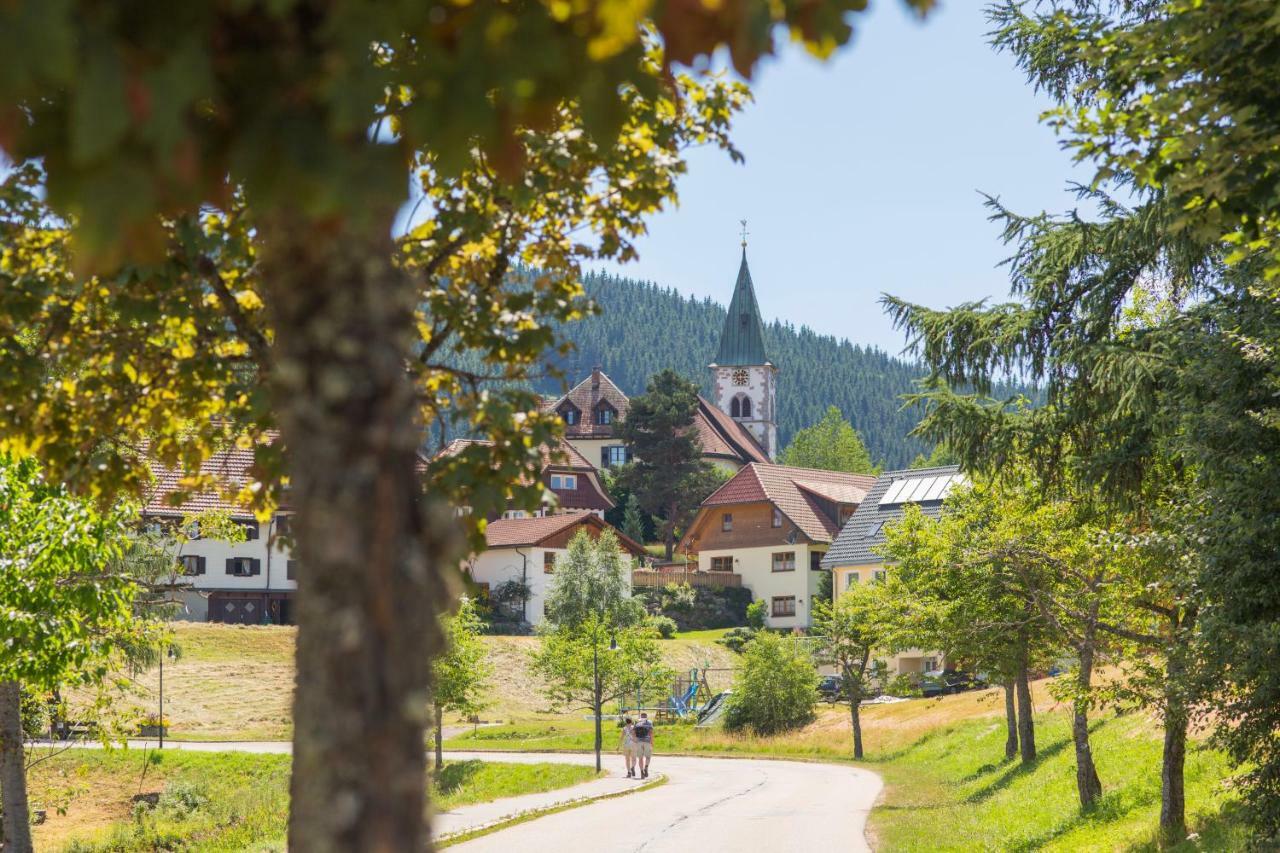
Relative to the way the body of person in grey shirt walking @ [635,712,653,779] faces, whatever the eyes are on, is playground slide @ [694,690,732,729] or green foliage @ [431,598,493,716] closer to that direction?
the playground slide

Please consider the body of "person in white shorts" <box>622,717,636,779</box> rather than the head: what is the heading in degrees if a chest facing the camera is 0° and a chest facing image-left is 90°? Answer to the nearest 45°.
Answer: approximately 180°

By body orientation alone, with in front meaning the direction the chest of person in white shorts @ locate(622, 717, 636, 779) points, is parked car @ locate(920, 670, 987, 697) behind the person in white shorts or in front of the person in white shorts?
in front

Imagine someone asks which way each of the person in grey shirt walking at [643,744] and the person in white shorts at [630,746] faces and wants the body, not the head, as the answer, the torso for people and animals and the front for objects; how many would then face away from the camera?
2

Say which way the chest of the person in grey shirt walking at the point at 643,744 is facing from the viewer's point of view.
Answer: away from the camera

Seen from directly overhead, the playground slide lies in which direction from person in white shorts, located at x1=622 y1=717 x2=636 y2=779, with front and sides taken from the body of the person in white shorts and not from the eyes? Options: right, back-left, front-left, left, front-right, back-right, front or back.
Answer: front

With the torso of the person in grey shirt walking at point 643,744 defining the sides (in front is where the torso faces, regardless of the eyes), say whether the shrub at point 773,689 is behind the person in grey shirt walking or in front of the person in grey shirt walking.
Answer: in front
